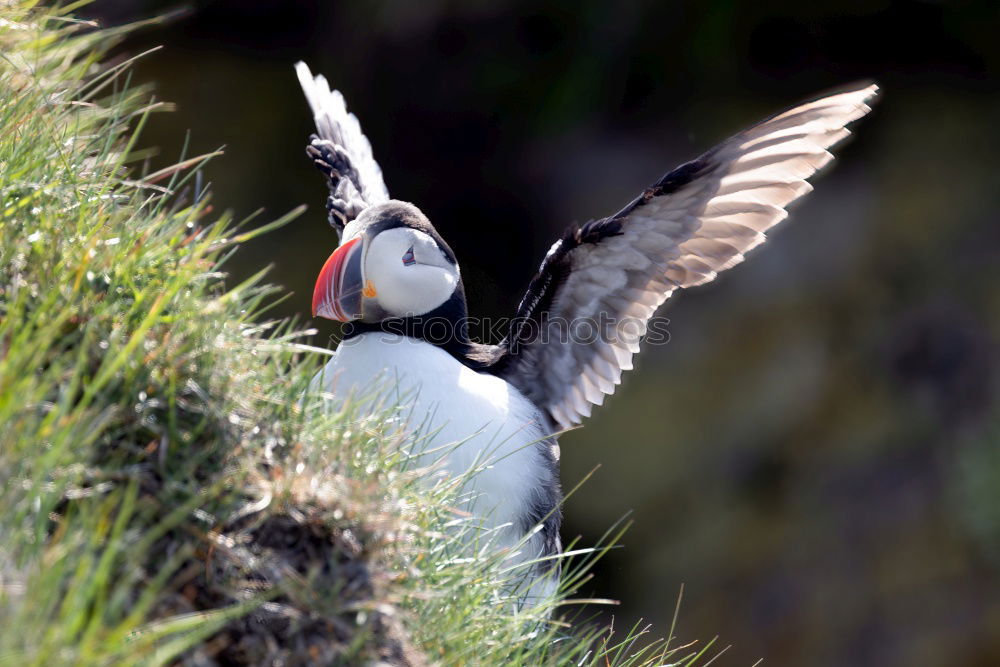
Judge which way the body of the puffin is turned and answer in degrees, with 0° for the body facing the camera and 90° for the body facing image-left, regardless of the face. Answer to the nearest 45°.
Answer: approximately 45°
